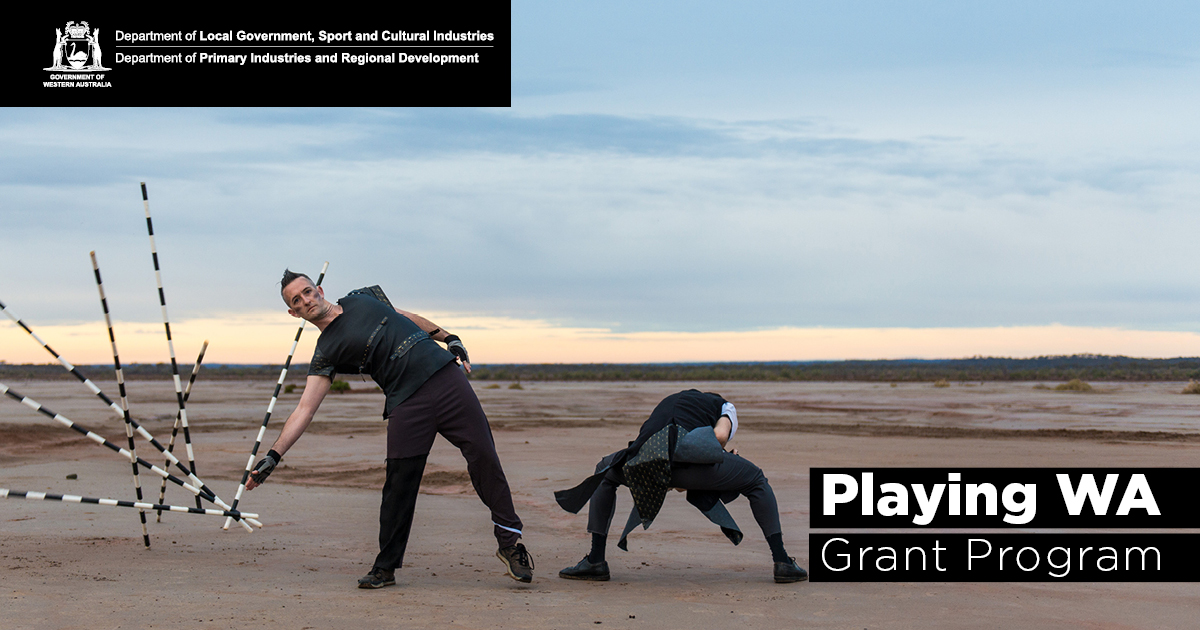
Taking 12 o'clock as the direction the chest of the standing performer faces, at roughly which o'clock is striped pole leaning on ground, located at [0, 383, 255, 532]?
The striped pole leaning on ground is roughly at 4 o'clock from the standing performer.

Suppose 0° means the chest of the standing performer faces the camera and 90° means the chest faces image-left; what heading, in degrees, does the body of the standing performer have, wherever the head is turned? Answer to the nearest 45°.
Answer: approximately 0°

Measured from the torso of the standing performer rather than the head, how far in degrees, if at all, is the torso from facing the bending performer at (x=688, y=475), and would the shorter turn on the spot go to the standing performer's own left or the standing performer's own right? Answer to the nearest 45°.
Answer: approximately 90° to the standing performer's own left

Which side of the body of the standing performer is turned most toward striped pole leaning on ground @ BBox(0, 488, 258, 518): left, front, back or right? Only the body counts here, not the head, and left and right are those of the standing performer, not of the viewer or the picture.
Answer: right
